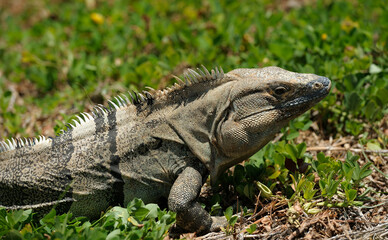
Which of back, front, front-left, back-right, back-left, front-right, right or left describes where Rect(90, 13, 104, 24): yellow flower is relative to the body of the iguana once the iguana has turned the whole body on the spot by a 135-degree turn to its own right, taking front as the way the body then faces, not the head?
back-right

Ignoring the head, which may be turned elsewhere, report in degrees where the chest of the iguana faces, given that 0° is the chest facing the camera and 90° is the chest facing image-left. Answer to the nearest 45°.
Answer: approximately 270°

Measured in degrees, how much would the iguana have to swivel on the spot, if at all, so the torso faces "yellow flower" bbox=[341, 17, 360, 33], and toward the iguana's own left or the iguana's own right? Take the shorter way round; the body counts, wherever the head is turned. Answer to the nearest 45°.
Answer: approximately 45° to the iguana's own left
